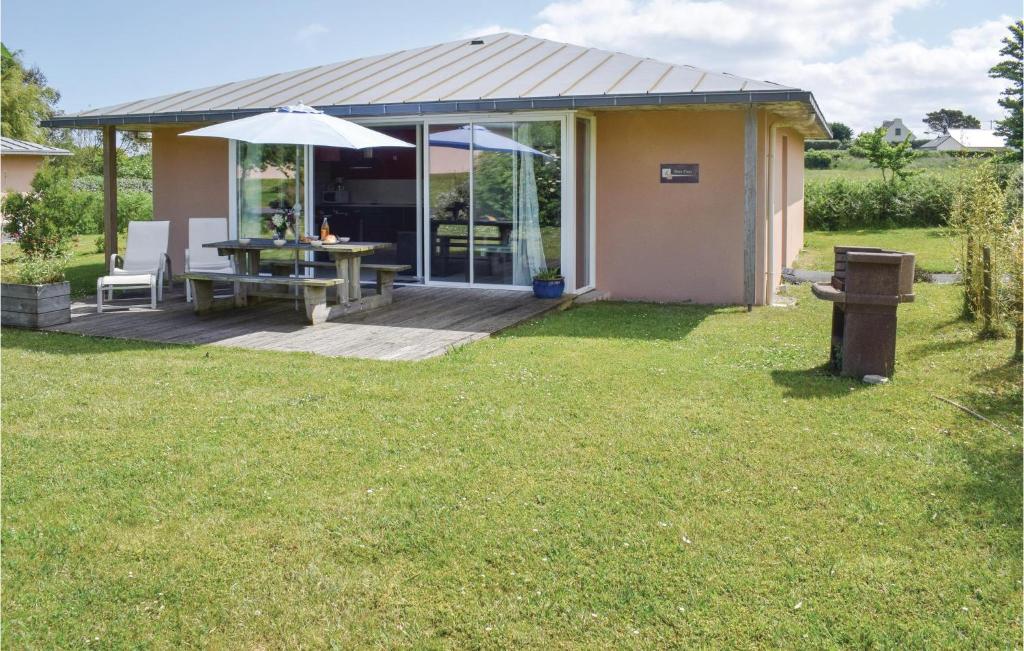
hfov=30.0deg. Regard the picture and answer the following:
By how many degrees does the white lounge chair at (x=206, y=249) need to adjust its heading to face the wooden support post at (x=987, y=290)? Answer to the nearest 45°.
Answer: approximately 45° to its left

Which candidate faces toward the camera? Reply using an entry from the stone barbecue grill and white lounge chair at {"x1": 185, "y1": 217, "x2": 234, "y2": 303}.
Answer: the white lounge chair

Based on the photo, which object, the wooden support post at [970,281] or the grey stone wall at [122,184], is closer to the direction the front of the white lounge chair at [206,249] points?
the wooden support post

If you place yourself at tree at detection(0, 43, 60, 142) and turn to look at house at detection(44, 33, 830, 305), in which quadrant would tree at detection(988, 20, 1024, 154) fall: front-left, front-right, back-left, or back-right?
front-left

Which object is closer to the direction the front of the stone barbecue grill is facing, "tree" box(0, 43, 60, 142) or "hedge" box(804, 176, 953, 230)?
the tree

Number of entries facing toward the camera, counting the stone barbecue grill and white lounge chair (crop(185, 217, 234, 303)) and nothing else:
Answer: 1

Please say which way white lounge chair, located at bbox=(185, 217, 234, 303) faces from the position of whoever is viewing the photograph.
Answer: facing the viewer

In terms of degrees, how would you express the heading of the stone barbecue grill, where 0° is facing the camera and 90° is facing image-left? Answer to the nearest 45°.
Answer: approximately 90°
